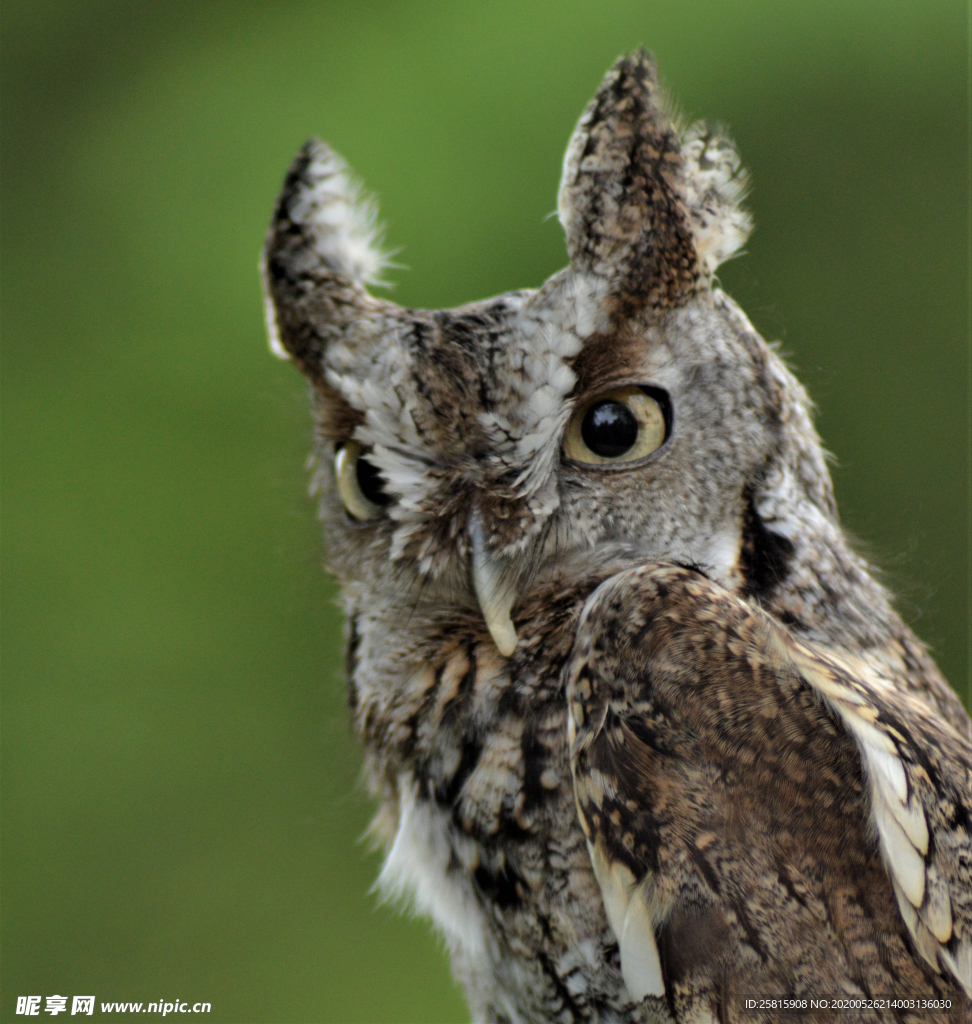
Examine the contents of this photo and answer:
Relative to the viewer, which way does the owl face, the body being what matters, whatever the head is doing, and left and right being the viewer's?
facing the viewer and to the left of the viewer
